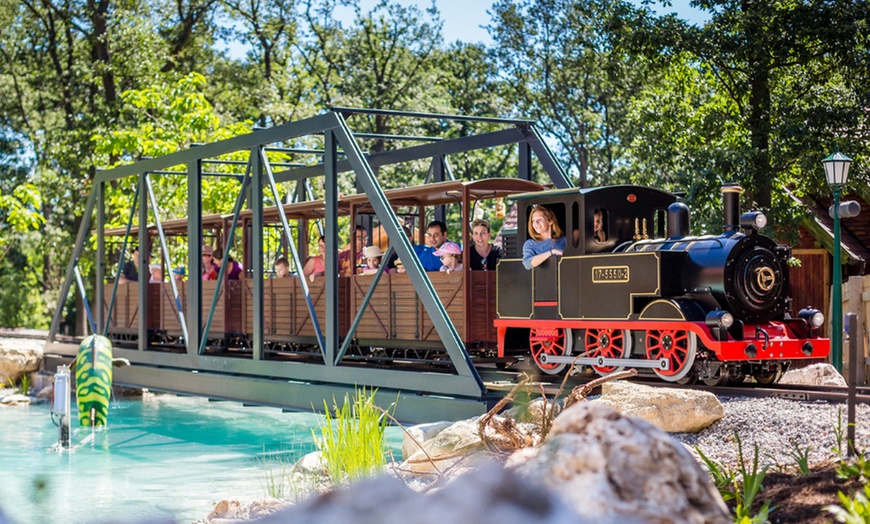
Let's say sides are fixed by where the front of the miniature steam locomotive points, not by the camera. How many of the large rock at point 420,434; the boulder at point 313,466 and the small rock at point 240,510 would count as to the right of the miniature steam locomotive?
3

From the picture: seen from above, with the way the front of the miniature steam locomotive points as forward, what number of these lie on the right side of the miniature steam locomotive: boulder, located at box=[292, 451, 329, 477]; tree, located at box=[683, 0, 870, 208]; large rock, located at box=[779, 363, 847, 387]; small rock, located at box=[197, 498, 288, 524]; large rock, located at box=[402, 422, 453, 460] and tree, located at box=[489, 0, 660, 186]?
3

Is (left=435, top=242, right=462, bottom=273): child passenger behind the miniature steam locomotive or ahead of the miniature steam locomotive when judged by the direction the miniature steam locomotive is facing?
behind

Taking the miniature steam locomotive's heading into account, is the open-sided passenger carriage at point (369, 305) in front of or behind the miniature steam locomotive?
behind

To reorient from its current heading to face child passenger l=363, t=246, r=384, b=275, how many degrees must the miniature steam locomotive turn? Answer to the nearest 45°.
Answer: approximately 180°

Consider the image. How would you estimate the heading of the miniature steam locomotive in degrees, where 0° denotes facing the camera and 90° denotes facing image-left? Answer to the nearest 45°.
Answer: approximately 315°

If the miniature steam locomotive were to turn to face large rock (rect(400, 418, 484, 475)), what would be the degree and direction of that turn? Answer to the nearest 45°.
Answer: approximately 90° to its right

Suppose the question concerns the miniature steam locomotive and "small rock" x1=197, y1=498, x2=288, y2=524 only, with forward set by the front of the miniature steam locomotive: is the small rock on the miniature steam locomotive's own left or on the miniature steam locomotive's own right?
on the miniature steam locomotive's own right

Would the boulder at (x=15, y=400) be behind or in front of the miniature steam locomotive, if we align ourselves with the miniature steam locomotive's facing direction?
behind

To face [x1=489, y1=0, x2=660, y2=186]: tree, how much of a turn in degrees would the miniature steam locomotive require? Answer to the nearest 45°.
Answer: approximately 135° to its left
